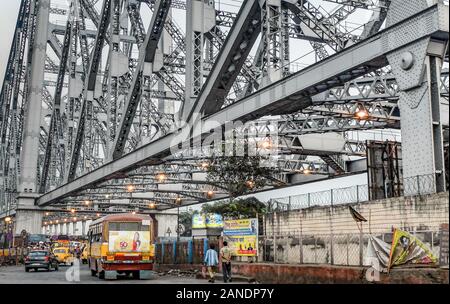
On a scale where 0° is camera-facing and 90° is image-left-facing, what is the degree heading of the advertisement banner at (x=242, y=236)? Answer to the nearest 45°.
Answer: approximately 0°

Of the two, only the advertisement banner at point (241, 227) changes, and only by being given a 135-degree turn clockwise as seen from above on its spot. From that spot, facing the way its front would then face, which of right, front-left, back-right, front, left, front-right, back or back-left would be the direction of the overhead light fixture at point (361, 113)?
back-right

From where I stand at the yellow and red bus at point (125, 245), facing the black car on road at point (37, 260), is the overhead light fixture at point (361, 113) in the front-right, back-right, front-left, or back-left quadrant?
back-right

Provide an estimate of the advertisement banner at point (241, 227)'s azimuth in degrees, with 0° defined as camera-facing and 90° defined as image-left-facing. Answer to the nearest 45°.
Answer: approximately 0°

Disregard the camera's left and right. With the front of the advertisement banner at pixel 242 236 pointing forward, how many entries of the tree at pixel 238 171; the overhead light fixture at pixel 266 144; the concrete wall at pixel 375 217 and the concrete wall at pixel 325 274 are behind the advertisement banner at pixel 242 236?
2

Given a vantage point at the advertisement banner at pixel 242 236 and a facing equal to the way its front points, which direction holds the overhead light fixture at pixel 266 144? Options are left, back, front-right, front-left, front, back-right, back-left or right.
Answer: back

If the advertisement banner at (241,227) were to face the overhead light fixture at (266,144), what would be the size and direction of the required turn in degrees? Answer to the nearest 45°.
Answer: approximately 180°
